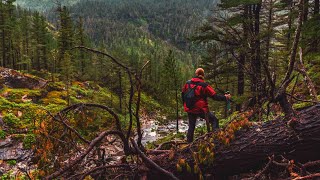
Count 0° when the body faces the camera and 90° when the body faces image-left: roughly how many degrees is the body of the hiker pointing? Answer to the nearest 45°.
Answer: approximately 225°

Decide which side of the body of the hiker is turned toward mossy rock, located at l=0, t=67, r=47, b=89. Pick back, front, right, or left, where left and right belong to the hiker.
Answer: left
